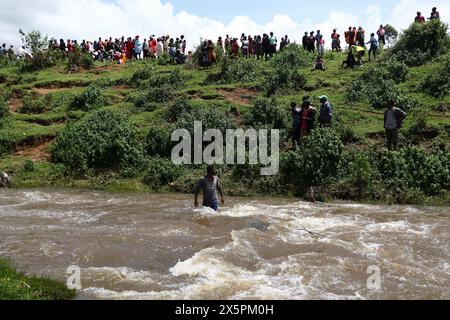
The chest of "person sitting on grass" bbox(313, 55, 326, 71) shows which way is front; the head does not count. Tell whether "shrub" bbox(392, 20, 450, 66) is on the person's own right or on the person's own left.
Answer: on the person's own left

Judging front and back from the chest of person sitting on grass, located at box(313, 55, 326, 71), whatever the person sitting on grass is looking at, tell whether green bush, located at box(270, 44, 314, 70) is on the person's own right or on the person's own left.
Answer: on the person's own right

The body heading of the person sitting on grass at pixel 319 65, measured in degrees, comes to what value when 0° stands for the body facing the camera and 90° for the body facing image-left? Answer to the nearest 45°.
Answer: approximately 0°

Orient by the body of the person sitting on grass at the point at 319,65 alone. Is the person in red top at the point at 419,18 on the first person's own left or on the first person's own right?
on the first person's own left

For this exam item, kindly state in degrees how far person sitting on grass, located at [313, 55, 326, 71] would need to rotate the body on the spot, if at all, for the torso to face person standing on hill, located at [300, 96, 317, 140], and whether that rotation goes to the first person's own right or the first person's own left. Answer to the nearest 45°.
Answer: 0° — they already face them

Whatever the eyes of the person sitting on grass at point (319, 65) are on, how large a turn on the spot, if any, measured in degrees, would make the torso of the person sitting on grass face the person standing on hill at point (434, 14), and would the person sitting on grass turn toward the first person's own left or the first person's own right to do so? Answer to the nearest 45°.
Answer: approximately 90° to the first person's own left

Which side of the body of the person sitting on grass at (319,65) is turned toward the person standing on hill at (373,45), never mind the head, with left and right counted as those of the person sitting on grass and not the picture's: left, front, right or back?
left

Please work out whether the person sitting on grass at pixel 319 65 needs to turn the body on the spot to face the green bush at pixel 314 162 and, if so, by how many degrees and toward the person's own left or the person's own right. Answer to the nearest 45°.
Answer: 0° — they already face it

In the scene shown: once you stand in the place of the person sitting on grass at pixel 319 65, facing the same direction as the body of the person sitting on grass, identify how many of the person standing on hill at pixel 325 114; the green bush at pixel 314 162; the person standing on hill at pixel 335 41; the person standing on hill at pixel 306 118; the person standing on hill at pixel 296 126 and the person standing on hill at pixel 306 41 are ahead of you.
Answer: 4

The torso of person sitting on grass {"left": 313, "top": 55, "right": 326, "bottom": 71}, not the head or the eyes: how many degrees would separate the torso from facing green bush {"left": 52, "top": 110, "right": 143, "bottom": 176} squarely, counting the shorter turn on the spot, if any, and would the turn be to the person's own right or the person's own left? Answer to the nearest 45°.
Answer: approximately 45° to the person's own right

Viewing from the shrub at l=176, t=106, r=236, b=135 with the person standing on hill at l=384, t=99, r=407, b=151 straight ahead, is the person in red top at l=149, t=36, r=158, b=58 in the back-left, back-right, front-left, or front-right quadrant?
back-left

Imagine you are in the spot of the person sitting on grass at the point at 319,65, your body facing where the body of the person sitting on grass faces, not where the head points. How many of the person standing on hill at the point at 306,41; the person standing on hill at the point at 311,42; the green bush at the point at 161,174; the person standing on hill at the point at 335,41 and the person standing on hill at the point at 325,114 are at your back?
3

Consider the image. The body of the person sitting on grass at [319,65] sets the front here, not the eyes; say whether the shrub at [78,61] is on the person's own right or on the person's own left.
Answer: on the person's own right
